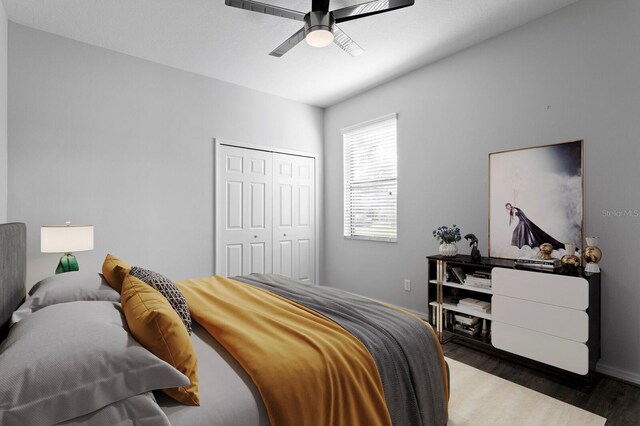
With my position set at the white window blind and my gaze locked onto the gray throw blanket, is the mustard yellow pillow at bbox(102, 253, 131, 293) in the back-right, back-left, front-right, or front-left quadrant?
front-right

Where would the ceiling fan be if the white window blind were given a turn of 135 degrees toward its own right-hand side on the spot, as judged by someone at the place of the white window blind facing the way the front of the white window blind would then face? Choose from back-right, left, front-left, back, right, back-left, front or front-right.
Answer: back

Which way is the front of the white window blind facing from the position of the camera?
facing the viewer and to the left of the viewer

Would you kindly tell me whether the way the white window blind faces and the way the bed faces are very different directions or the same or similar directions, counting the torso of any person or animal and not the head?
very different directions

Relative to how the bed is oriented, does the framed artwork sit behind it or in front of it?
in front

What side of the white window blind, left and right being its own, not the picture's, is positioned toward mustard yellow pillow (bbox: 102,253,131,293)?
front

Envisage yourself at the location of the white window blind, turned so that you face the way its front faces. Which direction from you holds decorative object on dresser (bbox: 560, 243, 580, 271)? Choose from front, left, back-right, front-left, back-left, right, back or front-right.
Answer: left

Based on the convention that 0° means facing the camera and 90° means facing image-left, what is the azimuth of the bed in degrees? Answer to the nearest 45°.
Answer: approximately 270°

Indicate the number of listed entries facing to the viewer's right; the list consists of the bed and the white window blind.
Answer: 1

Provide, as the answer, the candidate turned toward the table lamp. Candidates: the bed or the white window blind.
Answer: the white window blind

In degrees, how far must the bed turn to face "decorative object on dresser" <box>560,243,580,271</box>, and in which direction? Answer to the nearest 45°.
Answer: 0° — it already faces it

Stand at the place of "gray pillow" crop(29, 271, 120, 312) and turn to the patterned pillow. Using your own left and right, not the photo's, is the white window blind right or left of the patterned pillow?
left

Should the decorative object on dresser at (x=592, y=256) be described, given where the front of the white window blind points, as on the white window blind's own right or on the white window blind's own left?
on the white window blind's own left

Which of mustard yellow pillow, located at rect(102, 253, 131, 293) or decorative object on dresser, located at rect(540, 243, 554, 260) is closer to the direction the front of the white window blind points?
the mustard yellow pillow
